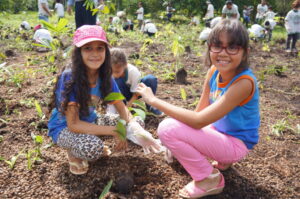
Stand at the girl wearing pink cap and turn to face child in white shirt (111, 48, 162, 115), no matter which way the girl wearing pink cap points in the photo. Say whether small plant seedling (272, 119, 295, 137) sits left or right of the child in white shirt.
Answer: right

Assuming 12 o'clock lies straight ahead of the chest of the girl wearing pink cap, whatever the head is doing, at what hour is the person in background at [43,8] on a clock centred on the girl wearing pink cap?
The person in background is roughly at 7 o'clock from the girl wearing pink cap.

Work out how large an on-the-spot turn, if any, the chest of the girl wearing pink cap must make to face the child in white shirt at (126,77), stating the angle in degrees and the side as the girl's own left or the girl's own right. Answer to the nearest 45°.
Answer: approximately 135° to the girl's own left

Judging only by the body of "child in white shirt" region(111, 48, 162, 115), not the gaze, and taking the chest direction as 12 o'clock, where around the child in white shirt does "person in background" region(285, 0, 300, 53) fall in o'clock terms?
The person in background is roughly at 6 o'clock from the child in white shirt.

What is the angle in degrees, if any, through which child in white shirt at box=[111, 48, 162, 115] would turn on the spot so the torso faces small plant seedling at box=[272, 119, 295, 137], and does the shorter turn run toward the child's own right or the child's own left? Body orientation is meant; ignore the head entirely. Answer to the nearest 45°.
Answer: approximately 135° to the child's own left

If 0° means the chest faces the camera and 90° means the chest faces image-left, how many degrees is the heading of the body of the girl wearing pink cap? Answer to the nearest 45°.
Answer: approximately 315°

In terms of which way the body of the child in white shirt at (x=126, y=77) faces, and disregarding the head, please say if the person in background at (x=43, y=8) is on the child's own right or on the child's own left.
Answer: on the child's own right

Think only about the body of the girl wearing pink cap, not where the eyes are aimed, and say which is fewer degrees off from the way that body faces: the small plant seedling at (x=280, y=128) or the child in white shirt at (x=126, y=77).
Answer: the small plant seedling
